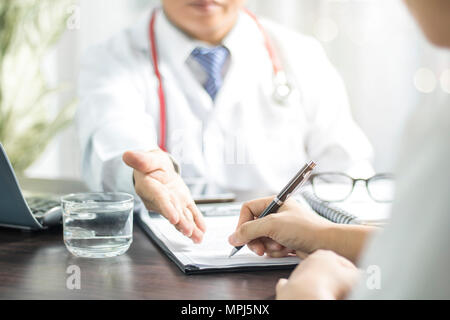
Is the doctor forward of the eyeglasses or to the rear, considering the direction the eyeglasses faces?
to the rear

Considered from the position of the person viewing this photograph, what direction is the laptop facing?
facing away from the viewer and to the right of the viewer

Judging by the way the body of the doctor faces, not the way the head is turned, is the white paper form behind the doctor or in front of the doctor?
in front

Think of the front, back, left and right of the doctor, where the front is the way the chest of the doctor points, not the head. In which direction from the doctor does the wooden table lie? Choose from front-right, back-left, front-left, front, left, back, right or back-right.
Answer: front

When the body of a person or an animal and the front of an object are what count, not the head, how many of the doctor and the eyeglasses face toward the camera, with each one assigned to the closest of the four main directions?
2

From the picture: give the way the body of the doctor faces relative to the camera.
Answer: toward the camera
